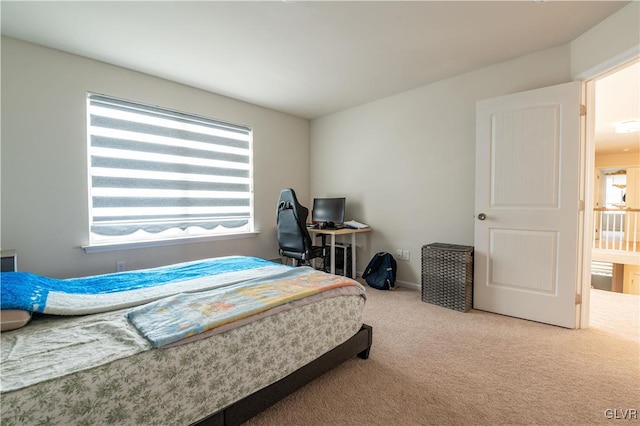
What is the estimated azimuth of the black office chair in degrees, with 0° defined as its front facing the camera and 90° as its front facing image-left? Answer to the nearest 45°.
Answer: approximately 225°

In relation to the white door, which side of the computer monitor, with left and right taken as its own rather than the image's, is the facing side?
left

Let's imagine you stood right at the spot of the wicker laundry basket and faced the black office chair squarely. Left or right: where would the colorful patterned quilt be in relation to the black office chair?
left

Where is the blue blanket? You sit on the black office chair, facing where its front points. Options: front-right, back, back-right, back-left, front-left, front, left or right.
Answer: back

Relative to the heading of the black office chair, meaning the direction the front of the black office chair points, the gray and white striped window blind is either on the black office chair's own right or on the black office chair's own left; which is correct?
on the black office chair's own left

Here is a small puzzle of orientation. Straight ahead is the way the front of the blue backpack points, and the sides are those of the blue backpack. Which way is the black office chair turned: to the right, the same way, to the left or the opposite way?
the opposite way

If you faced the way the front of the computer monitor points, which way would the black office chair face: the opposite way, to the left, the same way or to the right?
the opposite way

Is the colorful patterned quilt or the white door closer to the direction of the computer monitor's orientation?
the colorful patterned quilt

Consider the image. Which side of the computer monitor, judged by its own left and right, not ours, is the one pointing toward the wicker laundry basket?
left

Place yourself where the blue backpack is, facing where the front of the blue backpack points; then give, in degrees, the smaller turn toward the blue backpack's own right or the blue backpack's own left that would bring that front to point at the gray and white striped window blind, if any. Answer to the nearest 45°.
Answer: approximately 45° to the blue backpack's own right

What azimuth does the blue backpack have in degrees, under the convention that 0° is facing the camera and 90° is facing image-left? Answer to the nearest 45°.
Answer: approximately 45°

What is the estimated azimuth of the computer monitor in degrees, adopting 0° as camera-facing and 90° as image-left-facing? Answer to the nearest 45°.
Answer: approximately 45°
